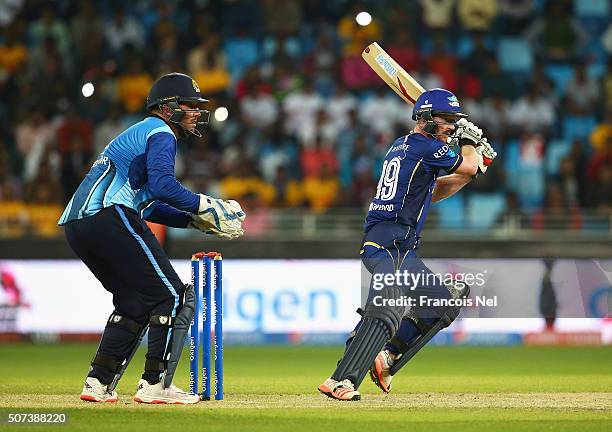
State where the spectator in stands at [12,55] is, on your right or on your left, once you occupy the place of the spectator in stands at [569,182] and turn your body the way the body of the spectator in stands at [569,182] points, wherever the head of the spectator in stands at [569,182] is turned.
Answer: on your right

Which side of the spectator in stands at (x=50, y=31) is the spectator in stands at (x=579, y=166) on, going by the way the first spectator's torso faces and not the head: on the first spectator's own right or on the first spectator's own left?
on the first spectator's own left

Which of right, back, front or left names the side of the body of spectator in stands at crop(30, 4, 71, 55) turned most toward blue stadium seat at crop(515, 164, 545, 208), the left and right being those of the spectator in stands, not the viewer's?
left

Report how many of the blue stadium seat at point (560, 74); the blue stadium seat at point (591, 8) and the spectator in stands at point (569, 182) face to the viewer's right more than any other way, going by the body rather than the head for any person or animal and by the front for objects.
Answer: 0

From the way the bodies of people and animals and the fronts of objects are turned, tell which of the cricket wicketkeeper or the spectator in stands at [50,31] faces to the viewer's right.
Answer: the cricket wicketkeeper

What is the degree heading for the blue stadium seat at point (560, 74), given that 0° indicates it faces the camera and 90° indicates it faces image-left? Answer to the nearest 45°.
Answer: approximately 0°

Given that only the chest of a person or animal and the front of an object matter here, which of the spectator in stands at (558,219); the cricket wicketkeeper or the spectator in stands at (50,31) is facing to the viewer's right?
the cricket wicketkeeper

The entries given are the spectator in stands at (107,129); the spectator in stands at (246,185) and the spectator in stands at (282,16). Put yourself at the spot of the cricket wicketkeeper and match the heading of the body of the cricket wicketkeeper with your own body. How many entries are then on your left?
3

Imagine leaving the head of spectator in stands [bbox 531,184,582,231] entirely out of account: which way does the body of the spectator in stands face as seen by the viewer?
toward the camera

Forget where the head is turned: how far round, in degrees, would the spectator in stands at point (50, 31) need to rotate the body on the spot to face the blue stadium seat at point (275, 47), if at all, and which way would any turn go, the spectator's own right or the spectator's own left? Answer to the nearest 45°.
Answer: approximately 90° to the spectator's own left

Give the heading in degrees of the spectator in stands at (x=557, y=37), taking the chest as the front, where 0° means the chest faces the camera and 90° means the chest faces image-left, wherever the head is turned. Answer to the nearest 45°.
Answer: approximately 0°

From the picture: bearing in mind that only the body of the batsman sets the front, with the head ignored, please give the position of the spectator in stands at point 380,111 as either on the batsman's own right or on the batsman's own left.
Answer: on the batsman's own left

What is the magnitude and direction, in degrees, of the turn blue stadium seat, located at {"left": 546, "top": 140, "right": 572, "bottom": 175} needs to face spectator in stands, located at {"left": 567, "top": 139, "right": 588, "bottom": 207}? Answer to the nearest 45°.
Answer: approximately 45° to its left

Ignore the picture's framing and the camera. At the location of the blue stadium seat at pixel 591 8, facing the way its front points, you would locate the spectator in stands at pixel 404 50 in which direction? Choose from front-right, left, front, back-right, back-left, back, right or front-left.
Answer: front-right

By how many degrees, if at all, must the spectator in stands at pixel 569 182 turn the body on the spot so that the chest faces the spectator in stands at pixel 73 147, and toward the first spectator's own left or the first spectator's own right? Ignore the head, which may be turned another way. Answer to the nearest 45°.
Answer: approximately 90° to the first spectator's own right

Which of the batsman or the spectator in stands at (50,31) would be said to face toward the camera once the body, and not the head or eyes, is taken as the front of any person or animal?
the spectator in stands

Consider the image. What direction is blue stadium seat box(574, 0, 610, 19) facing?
toward the camera
